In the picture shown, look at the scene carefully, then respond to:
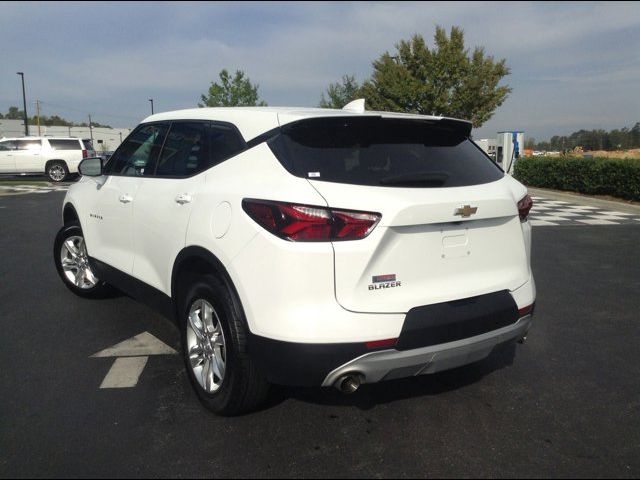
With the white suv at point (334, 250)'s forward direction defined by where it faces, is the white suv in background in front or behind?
in front

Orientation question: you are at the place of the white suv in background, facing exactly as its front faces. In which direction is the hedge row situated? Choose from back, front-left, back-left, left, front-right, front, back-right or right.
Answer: back-left

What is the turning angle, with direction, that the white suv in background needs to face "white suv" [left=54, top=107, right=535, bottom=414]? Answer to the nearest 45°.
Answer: approximately 90° to its left

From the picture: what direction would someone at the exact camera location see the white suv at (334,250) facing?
facing away from the viewer and to the left of the viewer

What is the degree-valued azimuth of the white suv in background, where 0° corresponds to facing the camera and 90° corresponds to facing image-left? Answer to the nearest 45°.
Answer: approximately 90°

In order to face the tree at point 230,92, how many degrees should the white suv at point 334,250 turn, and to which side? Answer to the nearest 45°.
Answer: approximately 45° to its right

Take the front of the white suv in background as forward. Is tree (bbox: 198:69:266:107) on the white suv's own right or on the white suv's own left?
on the white suv's own right

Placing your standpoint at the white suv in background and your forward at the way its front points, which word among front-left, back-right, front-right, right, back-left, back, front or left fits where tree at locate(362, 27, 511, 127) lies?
back

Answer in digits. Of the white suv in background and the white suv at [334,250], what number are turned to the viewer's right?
0
